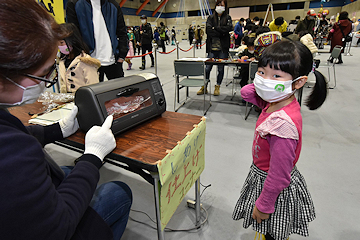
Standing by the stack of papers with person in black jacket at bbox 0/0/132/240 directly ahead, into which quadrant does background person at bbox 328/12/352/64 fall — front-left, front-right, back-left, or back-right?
back-left

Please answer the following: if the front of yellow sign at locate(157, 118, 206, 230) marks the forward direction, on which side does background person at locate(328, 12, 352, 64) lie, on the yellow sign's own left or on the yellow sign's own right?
on the yellow sign's own left

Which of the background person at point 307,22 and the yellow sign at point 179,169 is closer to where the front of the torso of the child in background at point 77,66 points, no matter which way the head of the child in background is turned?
the yellow sign

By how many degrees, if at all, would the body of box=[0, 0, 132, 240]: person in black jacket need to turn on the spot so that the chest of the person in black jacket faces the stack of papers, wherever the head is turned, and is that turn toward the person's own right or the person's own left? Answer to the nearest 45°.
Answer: approximately 90° to the person's own left

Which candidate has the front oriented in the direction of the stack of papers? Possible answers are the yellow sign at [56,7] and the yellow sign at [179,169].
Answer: the yellow sign at [56,7]

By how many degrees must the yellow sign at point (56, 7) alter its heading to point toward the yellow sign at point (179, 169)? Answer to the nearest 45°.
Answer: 0° — it already faces it

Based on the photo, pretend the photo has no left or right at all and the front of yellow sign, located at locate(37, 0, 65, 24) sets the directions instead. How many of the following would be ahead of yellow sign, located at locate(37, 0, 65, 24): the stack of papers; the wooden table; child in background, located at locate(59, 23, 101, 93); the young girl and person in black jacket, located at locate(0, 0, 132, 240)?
5

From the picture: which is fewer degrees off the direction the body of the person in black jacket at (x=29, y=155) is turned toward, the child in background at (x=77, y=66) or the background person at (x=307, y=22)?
the background person
